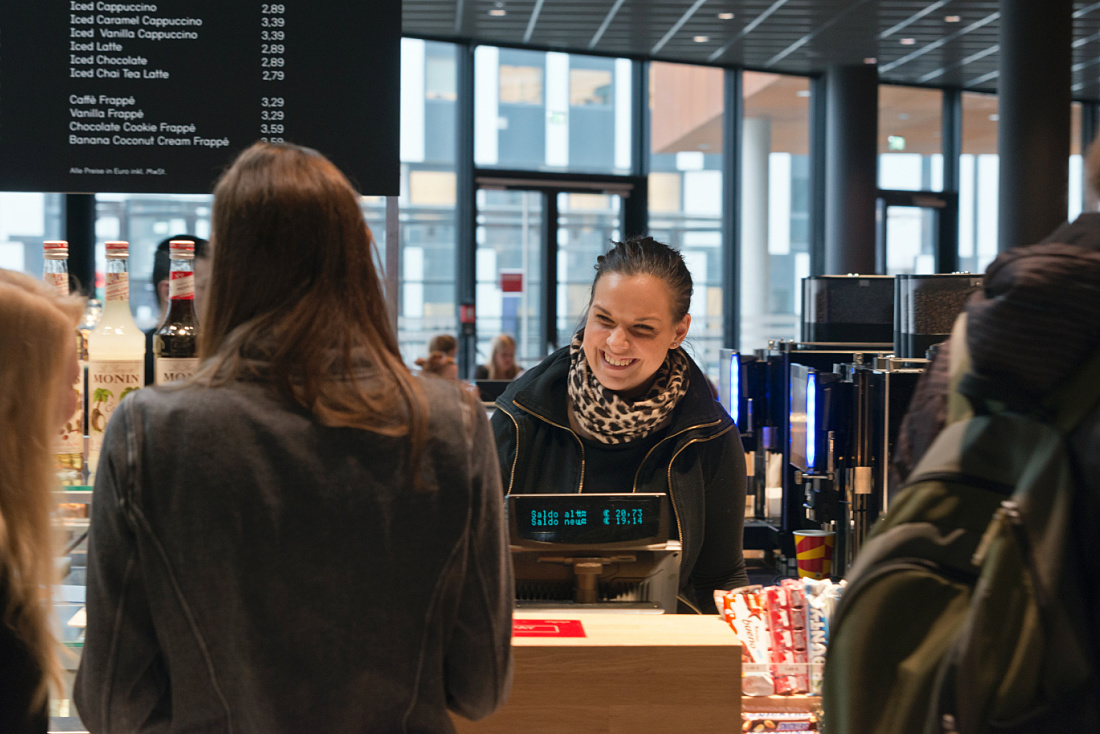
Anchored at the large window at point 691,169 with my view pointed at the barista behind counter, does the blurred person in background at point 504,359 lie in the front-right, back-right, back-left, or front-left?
front-right

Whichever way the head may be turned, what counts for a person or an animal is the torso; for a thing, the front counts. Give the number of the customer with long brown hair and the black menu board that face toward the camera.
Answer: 1

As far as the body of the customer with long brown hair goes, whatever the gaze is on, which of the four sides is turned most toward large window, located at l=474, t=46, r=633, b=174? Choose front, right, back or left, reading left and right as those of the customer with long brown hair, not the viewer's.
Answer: front

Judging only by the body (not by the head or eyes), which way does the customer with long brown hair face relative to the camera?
away from the camera

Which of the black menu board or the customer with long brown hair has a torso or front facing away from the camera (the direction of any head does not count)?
the customer with long brown hair

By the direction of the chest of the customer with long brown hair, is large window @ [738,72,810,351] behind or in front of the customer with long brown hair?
in front

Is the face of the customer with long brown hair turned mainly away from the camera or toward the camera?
away from the camera

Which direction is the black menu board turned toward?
toward the camera

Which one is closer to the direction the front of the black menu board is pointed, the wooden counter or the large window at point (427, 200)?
the wooden counter

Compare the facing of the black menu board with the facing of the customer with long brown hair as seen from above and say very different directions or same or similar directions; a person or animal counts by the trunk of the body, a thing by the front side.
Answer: very different directions

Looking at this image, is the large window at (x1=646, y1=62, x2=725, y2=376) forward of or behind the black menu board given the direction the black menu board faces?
behind

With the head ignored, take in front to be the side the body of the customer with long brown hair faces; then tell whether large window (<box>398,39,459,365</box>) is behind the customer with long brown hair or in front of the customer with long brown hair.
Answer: in front
